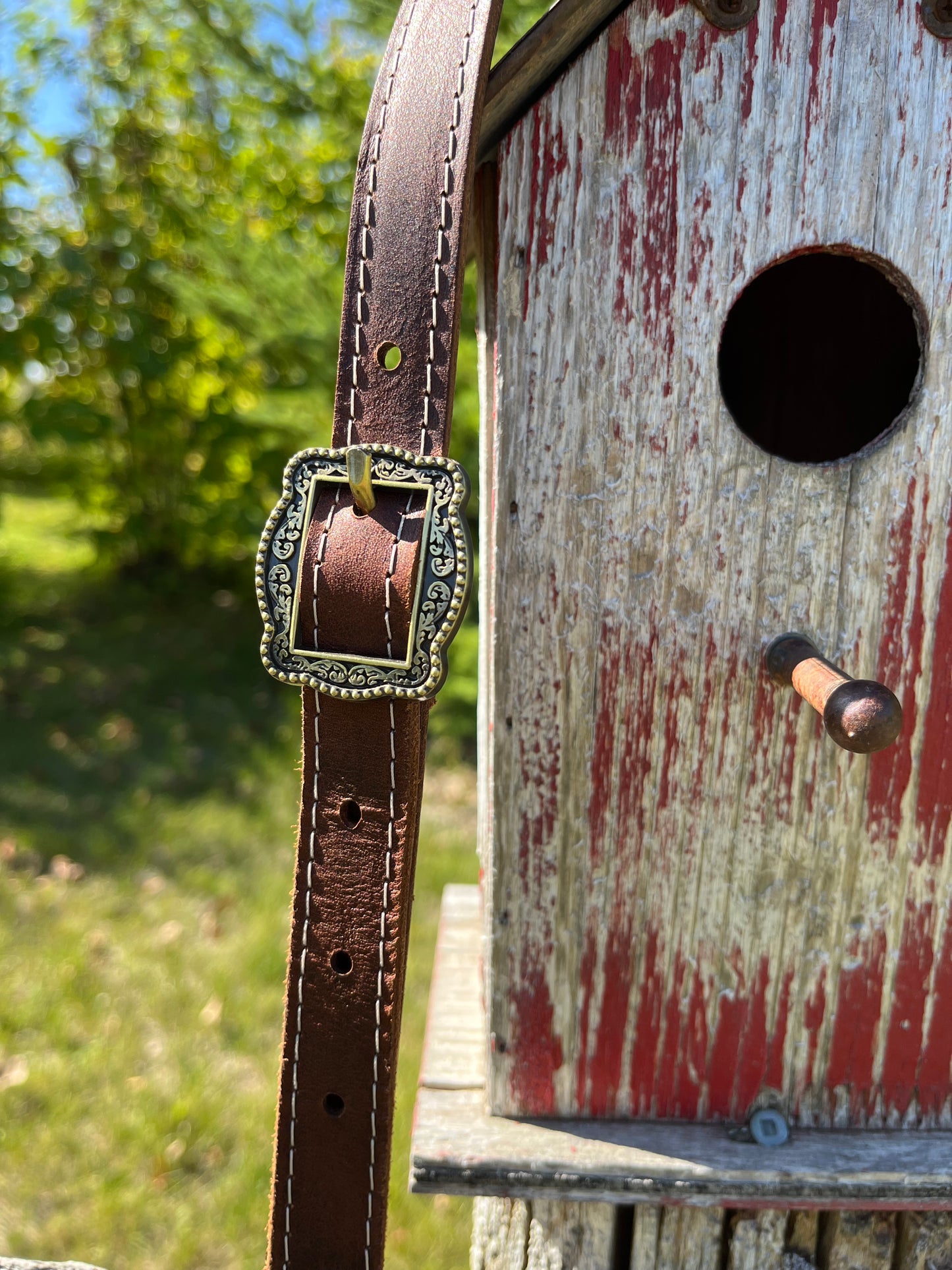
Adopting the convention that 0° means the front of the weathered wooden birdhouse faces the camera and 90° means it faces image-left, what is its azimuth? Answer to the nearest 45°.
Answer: approximately 0°

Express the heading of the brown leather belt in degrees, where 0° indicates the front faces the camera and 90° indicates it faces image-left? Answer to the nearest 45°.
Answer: approximately 0°
